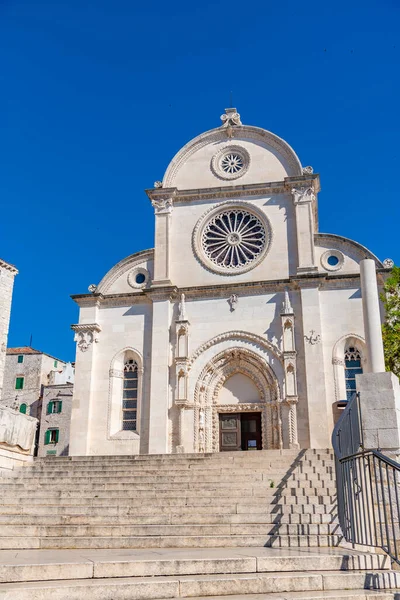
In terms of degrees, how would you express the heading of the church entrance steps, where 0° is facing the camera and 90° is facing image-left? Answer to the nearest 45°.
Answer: approximately 0°

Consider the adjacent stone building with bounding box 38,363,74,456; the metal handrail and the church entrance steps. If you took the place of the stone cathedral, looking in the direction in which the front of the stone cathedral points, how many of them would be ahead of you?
2

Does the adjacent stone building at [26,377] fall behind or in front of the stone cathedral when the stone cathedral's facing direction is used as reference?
behind

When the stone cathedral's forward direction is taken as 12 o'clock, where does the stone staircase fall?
The stone staircase is roughly at 12 o'clock from the stone cathedral.

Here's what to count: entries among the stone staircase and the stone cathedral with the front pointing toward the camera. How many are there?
2

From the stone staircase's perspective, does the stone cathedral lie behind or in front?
behind

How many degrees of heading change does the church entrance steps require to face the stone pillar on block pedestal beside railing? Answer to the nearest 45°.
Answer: approximately 135° to its left

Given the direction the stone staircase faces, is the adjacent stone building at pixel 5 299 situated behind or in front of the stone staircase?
behind

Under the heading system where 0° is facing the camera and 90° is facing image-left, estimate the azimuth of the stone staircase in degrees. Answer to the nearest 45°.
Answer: approximately 0°

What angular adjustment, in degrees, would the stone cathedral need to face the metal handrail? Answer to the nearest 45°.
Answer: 0° — it already faces it

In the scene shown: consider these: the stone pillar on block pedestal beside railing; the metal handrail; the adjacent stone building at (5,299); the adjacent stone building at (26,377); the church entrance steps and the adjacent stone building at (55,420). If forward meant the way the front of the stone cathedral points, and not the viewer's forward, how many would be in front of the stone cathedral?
3
